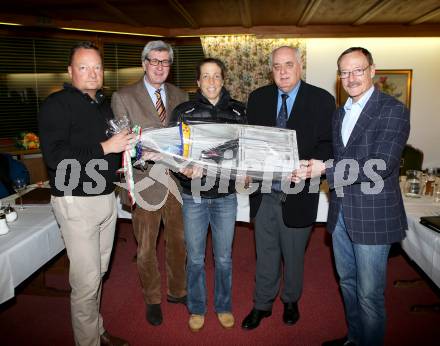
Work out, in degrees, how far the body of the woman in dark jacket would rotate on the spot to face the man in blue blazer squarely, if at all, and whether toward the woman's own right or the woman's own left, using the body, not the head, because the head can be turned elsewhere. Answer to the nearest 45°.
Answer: approximately 45° to the woman's own left

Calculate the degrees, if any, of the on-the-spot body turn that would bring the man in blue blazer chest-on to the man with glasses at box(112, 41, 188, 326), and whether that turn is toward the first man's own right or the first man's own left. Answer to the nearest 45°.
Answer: approximately 45° to the first man's own right

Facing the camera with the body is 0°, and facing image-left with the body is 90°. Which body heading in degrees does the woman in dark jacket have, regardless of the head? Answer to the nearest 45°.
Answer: approximately 0°

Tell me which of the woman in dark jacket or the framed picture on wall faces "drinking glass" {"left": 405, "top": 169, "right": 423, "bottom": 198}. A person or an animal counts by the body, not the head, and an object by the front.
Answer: the framed picture on wall

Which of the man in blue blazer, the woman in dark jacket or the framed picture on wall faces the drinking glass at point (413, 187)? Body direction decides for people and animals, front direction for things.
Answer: the framed picture on wall

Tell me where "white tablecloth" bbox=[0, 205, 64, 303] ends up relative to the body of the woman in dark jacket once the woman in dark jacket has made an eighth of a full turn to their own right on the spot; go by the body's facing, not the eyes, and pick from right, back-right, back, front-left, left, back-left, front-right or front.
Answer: front-right

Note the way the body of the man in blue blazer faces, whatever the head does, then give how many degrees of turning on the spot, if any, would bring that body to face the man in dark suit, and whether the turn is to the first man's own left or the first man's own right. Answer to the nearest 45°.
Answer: approximately 90° to the first man's own right

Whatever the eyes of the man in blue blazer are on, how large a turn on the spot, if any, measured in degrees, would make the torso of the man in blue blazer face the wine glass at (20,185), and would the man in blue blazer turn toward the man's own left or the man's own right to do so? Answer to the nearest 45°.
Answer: approximately 45° to the man's own right

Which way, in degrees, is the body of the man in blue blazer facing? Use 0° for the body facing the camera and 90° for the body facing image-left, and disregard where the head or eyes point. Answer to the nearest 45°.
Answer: approximately 45°
